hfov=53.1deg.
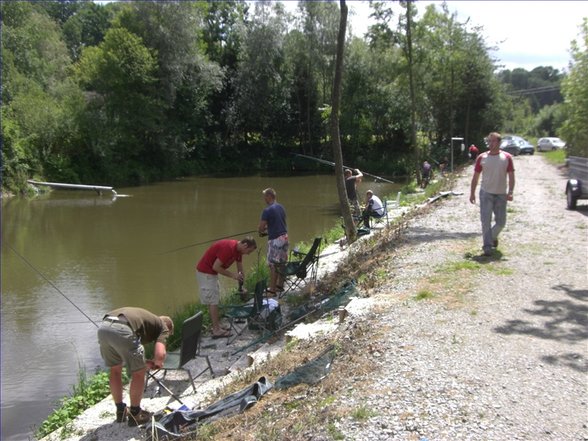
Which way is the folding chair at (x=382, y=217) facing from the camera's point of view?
to the viewer's left

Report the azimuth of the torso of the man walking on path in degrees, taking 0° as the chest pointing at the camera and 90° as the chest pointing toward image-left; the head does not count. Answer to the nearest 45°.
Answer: approximately 0°

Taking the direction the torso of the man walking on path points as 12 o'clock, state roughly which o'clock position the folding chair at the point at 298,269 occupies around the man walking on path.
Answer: The folding chair is roughly at 3 o'clock from the man walking on path.

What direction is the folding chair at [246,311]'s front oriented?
to the viewer's left

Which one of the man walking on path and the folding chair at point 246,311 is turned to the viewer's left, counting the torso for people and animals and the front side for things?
the folding chair

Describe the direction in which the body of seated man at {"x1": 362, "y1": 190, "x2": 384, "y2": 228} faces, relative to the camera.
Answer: to the viewer's left
